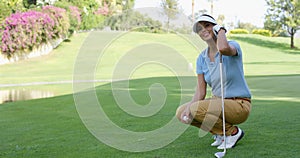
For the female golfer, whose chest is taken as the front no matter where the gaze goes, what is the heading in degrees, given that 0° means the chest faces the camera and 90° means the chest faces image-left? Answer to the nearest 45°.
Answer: approximately 45°

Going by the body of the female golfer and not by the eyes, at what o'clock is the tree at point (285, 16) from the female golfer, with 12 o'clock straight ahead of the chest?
The tree is roughly at 5 o'clock from the female golfer.

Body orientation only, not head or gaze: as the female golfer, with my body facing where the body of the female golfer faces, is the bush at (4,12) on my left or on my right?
on my right

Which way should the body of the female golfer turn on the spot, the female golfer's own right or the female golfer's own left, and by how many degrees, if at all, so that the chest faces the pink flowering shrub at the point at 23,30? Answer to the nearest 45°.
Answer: approximately 90° to the female golfer's own right
